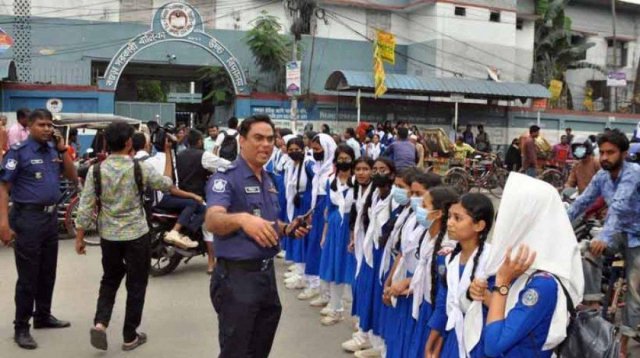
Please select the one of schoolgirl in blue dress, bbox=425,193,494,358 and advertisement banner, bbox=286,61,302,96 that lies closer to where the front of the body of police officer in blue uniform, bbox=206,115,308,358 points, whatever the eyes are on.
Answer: the schoolgirl in blue dress

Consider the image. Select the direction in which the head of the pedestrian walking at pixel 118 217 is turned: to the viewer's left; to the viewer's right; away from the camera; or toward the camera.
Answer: away from the camera

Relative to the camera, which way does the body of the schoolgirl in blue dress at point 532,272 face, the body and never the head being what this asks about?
to the viewer's left

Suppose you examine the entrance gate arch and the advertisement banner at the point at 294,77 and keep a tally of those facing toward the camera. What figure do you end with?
2

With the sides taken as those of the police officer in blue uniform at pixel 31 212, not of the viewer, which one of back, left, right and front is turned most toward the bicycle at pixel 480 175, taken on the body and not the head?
left

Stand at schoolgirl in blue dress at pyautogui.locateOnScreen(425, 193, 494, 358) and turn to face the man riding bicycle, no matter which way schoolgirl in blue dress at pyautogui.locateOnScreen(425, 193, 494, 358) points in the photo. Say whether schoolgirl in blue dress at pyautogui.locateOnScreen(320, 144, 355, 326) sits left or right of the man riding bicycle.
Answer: left

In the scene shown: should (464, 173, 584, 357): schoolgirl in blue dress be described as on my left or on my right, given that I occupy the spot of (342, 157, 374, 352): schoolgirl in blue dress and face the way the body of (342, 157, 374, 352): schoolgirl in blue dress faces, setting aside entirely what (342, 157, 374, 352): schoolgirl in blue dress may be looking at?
on my left

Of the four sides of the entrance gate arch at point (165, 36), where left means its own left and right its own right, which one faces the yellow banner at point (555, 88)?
left
